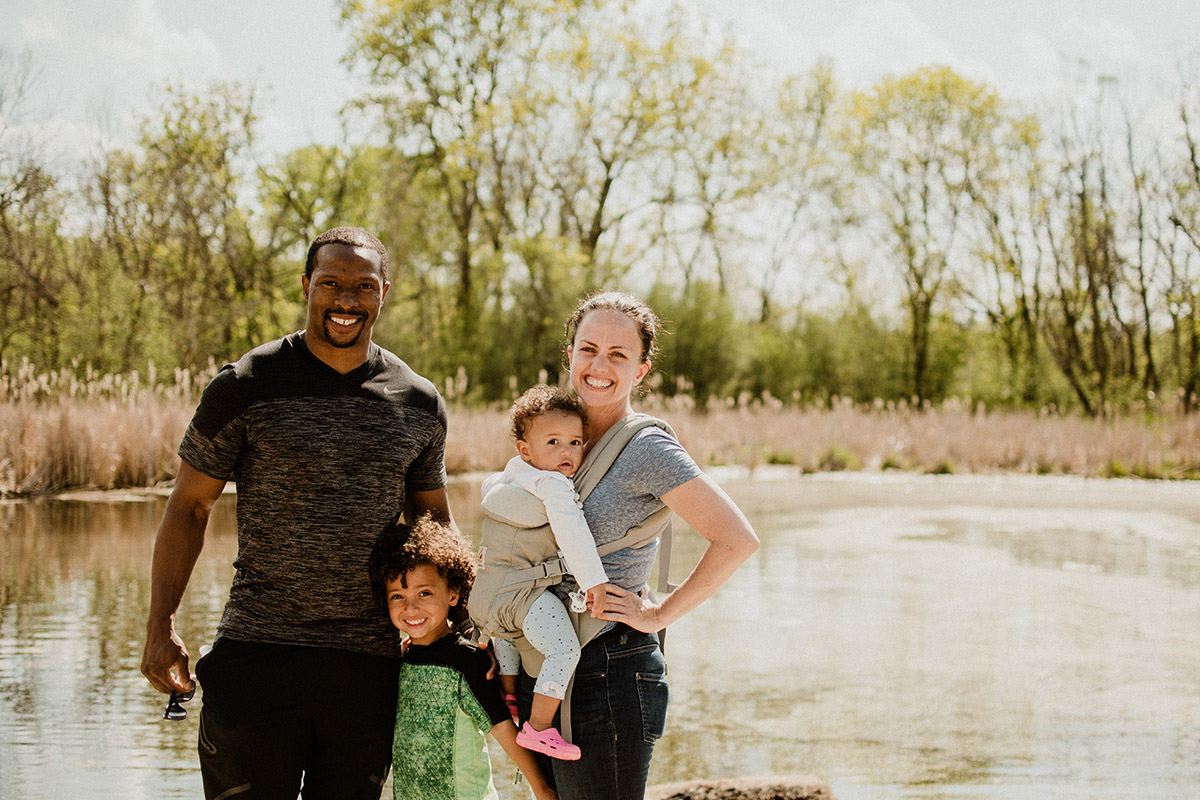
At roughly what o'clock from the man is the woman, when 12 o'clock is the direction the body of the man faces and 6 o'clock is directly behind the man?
The woman is roughly at 10 o'clock from the man.

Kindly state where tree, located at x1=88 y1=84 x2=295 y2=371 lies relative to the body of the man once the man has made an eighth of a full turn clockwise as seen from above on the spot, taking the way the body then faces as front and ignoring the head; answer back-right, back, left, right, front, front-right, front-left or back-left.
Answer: back-right

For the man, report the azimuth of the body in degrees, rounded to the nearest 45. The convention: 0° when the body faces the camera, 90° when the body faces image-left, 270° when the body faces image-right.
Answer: approximately 0°
